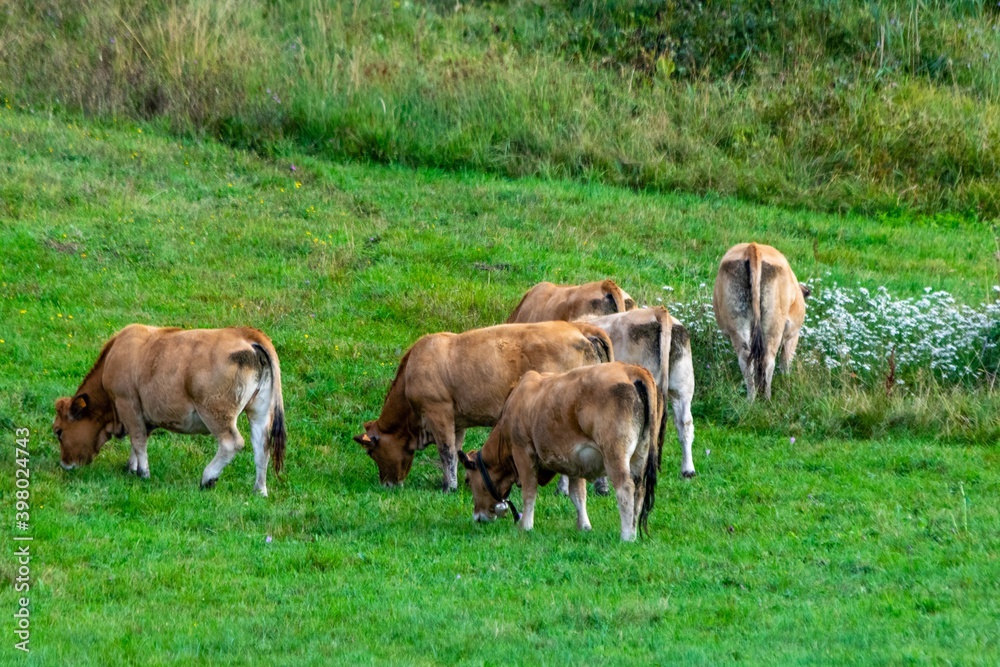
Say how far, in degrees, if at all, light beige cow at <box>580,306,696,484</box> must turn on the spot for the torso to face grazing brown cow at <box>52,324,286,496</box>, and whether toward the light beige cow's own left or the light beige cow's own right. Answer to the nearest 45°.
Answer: approximately 45° to the light beige cow's own left

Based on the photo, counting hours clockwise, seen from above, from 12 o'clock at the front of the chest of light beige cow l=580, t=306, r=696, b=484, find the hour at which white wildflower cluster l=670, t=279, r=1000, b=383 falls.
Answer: The white wildflower cluster is roughly at 3 o'clock from the light beige cow.

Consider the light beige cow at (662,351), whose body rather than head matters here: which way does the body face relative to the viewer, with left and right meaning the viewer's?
facing away from the viewer and to the left of the viewer

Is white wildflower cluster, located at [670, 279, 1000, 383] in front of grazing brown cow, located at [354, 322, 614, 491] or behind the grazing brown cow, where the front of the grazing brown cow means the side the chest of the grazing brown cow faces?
behind

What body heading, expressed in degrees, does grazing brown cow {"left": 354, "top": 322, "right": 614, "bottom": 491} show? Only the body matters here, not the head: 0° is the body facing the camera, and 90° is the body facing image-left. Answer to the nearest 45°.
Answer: approximately 90°

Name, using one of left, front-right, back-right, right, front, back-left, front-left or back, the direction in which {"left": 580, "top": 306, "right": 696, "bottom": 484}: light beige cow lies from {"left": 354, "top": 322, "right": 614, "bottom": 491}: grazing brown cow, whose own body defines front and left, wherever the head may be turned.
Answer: back

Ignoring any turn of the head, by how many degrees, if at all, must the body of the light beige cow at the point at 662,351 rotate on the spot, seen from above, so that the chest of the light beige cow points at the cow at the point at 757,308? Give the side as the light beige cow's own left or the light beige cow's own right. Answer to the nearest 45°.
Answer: approximately 90° to the light beige cow's own right

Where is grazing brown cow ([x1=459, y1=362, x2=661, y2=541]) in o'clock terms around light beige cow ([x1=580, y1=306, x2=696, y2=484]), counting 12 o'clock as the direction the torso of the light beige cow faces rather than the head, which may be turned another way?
The grazing brown cow is roughly at 8 o'clock from the light beige cow.

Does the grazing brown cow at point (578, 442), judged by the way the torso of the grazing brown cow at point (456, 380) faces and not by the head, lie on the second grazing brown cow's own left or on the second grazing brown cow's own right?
on the second grazing brown cow's own left

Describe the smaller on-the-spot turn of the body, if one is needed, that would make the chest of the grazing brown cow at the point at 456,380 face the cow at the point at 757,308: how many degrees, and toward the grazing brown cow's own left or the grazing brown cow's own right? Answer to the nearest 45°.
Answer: approximately 135° to the grazing brown cow's own right

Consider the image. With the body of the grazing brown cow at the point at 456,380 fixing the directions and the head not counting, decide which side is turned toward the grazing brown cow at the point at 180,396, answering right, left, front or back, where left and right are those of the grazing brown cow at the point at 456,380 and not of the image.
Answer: front
